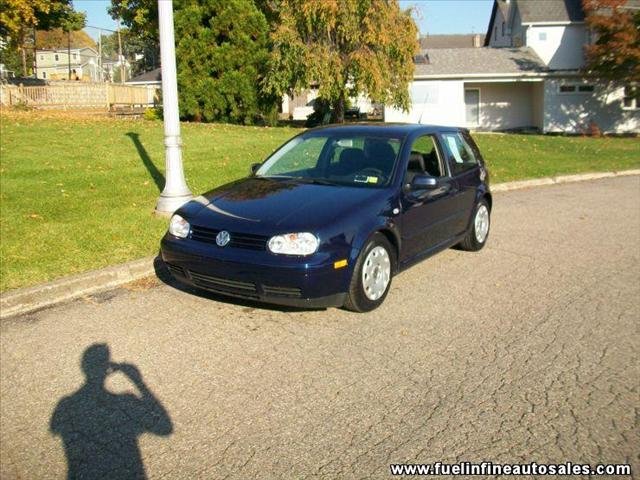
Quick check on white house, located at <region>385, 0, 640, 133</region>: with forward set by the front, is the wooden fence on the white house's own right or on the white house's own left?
on the white house's own right

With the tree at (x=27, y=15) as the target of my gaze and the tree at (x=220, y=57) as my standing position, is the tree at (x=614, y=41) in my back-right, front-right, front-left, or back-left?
back-right

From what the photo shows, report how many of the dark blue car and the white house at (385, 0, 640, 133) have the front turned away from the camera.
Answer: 0

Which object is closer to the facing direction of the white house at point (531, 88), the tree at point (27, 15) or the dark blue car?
the dark blue car

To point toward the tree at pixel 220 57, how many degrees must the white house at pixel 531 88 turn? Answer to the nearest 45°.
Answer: approximately 45° to its right

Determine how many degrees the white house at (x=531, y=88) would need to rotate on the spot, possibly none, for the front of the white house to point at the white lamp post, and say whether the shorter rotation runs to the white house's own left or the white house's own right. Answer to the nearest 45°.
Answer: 0° — it already faces it

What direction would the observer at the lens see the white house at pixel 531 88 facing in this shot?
facing the viewer

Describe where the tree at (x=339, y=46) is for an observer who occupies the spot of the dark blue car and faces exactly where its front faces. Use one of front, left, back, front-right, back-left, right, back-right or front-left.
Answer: back-right

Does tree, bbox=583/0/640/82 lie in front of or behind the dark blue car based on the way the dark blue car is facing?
behind

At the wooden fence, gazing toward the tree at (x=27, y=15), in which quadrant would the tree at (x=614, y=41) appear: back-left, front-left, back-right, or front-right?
back-right

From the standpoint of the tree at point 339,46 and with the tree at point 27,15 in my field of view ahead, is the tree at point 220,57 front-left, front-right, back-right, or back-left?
front-left

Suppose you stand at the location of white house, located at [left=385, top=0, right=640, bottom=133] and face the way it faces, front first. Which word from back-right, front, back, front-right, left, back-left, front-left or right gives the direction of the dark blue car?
front
